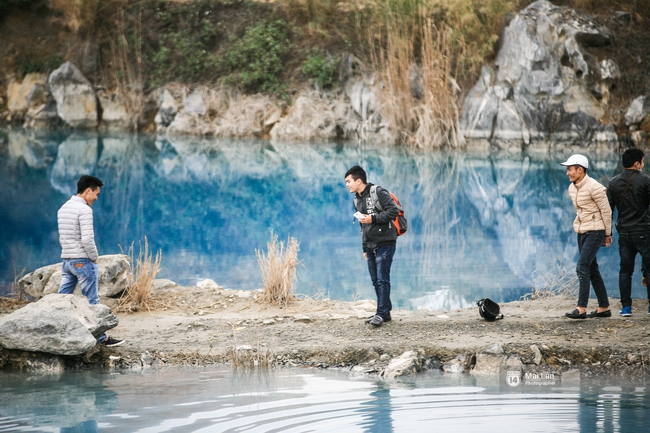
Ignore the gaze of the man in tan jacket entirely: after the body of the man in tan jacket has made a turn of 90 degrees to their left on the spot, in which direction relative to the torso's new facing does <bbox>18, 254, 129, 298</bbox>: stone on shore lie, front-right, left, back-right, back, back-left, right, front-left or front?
back-right

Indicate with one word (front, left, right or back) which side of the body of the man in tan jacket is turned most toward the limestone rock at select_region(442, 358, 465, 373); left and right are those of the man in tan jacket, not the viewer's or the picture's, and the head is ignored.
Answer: front

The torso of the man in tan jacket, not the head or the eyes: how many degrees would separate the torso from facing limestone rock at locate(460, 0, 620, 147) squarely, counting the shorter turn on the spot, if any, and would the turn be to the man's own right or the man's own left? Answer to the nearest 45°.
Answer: approximately 135° to the man's own right

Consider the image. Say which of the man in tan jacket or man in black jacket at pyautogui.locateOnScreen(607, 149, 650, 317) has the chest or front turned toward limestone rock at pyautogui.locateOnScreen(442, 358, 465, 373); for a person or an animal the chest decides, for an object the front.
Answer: the man in tan jacket

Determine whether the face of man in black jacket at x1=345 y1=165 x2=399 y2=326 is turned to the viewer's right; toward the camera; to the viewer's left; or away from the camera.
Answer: to the viewer's left

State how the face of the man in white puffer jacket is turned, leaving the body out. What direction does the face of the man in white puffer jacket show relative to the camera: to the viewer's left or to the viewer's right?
to the viewer's right

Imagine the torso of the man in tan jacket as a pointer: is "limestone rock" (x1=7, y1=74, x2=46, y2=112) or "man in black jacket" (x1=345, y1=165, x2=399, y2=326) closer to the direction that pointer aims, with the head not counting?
the man in black jacket

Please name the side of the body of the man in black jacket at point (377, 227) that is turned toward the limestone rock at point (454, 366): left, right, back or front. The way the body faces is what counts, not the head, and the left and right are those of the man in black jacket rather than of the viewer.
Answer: left

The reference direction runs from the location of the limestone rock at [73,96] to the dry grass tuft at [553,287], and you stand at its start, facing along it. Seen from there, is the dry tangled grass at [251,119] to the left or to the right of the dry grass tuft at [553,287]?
left
